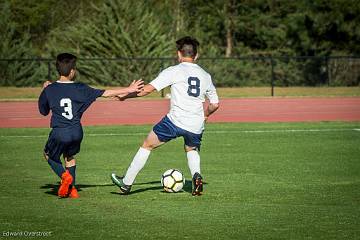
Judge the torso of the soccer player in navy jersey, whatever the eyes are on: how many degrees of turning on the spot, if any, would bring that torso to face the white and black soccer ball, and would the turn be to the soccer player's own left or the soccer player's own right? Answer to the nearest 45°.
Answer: approximately 90° to the soccer player's own right

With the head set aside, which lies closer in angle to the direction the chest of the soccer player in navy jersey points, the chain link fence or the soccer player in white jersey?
the chain link fence

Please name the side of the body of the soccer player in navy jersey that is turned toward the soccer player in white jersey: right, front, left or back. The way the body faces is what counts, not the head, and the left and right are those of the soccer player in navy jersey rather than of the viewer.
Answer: right

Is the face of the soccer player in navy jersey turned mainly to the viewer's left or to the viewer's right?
to the viewer's right

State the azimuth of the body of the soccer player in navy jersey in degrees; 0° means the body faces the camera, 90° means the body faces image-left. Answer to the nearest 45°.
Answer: approximately 180°

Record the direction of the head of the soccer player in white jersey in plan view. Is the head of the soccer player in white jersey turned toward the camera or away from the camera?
away from the camera

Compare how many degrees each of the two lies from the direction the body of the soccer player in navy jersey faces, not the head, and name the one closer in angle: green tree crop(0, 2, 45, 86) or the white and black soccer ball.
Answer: the green tree
